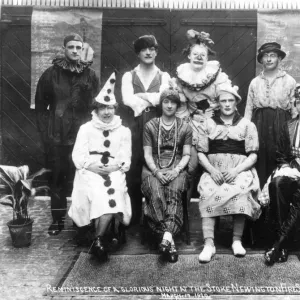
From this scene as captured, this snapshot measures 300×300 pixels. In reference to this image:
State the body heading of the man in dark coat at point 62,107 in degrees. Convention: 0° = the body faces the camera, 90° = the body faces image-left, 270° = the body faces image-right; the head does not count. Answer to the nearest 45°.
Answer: approximately 0°

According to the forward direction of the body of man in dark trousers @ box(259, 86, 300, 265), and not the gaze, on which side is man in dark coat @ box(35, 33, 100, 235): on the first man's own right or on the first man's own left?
on the first man's own right

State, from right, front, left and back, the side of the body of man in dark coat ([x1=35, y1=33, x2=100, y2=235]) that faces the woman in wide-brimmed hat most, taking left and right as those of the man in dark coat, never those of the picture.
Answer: left
